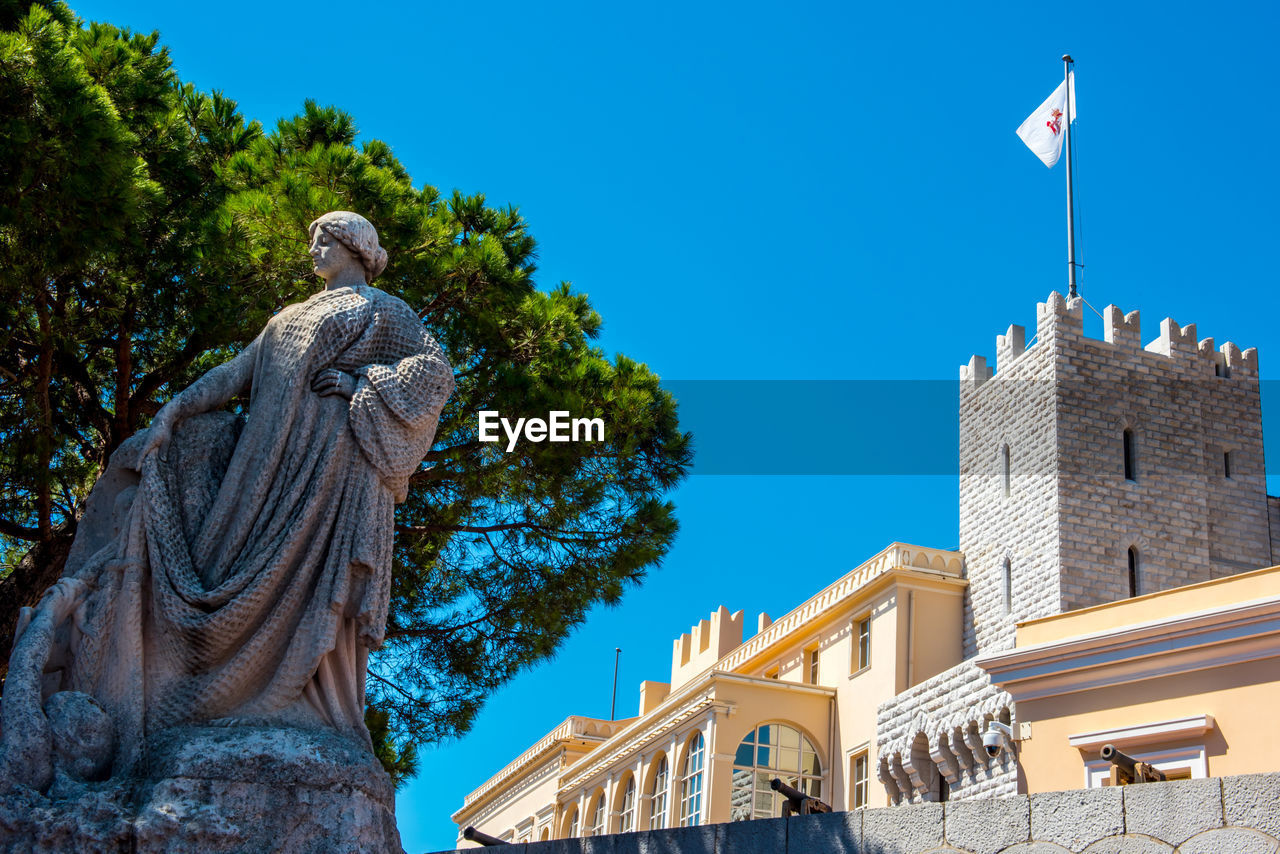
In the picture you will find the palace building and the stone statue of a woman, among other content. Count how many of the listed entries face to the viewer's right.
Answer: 0

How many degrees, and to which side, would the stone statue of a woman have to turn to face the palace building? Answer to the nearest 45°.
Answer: approximately 180°

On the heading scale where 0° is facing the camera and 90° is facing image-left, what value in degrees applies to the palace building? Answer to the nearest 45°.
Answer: approximately 45°

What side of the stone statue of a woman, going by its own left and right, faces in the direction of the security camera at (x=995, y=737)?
back

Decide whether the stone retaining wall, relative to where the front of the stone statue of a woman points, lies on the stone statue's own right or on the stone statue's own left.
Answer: on the stone statue's own left

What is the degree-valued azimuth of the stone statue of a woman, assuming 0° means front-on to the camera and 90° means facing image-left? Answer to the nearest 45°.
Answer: approximately 45°
